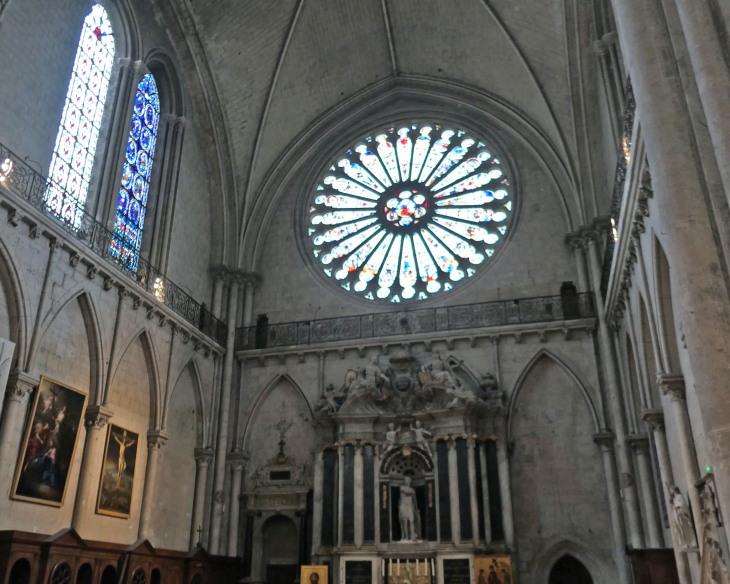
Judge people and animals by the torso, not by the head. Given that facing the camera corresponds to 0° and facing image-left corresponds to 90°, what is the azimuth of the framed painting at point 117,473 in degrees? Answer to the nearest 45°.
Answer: approximately 315°

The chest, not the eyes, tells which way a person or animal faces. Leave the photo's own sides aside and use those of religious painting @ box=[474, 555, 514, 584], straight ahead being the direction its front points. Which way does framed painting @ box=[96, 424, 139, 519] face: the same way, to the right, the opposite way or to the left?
to the left

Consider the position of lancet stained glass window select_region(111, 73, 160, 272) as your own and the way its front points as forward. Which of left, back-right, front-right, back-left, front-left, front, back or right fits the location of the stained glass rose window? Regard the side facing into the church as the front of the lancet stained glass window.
front-left

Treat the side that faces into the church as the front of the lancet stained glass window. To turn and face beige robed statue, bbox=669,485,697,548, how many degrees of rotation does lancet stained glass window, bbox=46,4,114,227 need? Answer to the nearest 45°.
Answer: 0° — it already faces it

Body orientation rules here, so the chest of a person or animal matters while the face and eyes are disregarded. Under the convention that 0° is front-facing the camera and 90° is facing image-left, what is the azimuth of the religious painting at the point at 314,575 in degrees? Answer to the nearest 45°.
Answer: approximately 0°

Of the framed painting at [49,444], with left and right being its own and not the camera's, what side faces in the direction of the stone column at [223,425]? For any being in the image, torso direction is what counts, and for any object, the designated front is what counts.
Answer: left

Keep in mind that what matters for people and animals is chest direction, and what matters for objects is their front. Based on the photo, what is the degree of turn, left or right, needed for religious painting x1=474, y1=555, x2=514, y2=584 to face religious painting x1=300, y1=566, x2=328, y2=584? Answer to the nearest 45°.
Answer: approximately 90° to its right

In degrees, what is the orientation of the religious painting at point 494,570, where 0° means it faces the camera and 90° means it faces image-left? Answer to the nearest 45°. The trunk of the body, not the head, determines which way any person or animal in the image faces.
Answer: approximately 0°

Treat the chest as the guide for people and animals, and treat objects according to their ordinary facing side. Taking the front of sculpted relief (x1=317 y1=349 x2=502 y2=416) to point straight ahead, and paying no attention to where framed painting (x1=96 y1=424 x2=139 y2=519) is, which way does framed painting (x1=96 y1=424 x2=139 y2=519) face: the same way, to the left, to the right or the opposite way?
to the left
